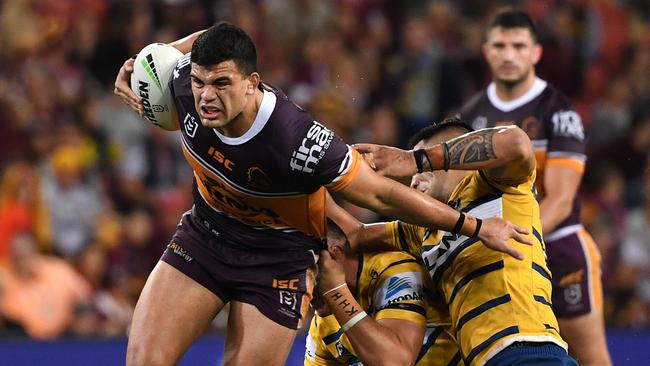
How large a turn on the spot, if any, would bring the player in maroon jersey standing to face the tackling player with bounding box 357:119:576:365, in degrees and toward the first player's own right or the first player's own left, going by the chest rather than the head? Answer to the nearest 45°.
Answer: approximately 45° to the first player's own left
